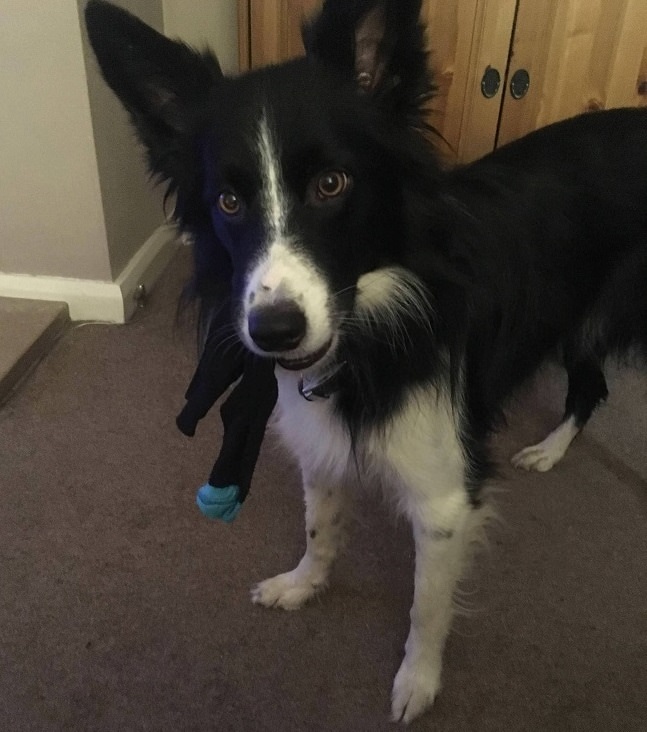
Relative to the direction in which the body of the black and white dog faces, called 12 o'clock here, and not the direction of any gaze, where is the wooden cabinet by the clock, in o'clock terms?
The wooden cabinet is roughly at 5 o'clock from the black and white dog.

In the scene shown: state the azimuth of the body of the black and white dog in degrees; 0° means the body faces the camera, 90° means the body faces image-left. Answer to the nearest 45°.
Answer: approximately 45°
